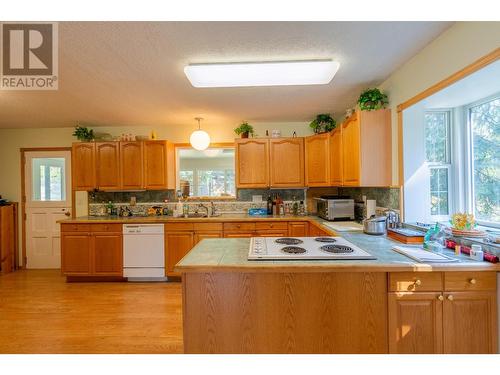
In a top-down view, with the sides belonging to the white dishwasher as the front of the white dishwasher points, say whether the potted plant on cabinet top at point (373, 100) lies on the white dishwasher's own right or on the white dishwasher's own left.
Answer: on the white dishwasher's own left

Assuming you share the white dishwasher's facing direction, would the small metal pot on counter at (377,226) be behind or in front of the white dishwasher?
in front

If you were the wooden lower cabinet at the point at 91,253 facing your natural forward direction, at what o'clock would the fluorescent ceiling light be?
The fluorescent ceiling light is roughly at 11 o'clock from the wooden lower cabinet.

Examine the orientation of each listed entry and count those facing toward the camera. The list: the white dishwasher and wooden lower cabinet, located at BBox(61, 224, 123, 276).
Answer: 2

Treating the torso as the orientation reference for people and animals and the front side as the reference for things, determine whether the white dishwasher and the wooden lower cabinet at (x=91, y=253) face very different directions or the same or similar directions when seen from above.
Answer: same or similar directions

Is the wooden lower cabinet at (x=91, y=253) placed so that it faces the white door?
no

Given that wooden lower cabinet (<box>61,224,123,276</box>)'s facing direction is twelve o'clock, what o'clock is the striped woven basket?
The striped woven basket is roughly at 11 o'clock from the wooden lower cabinet.

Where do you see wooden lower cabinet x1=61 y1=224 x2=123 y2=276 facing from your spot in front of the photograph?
facing the viewer

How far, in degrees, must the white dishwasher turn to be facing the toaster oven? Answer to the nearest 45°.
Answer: approximately 45° to its left

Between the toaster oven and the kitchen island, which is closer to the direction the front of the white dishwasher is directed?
the kitchen island

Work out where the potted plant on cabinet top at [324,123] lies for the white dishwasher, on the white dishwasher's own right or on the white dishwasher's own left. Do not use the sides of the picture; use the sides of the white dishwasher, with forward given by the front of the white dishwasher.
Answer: on the white dishwasher's own left

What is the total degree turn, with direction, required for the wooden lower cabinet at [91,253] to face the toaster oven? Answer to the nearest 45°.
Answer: approximately 45° to its left

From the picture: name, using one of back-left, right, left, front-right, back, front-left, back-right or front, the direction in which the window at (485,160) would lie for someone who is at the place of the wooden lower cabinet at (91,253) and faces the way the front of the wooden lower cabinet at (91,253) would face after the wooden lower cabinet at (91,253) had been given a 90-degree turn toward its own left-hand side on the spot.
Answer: front-right
